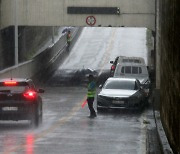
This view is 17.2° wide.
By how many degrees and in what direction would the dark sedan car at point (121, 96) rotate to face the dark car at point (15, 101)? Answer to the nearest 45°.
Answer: approximately 45° to its right

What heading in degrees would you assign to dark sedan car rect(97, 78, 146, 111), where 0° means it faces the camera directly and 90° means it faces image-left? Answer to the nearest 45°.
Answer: approximately 0°

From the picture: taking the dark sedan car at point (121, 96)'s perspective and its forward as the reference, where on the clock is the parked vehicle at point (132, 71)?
The parked vehicle is roughly at 6 o'clock from the dark sedan car.

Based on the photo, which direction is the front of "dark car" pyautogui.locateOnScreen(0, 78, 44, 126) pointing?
away from the camera

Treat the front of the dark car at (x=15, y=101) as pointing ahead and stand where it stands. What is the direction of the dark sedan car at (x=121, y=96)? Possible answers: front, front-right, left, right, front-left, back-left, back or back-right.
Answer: front-right

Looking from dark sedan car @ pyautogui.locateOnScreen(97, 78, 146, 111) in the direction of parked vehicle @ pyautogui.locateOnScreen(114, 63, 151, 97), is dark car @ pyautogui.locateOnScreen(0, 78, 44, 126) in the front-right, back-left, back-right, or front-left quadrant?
back-left

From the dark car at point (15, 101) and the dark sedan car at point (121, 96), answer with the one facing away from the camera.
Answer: the dark car at point (15, 101)
